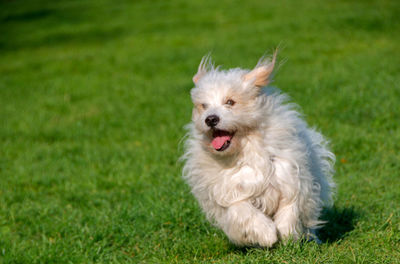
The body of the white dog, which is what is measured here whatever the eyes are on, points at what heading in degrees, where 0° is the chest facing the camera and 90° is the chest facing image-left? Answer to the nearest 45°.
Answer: approximately 45°
